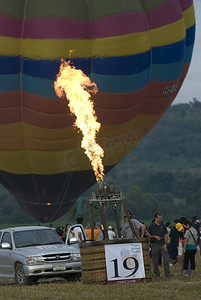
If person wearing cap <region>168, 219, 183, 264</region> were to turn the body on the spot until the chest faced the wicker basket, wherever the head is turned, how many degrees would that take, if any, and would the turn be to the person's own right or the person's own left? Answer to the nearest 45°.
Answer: approximately 135° to the person's own right

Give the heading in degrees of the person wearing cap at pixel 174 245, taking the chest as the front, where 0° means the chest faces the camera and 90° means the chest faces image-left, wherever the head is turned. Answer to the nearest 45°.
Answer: approximately 315°

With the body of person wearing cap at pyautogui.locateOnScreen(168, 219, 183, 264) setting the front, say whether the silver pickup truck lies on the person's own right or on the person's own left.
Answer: on the person's own right

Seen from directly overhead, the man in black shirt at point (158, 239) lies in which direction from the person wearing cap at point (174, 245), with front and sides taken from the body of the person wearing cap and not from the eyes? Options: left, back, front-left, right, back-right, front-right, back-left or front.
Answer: front-right

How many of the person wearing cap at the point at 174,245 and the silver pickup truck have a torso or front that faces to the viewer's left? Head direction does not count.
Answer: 0

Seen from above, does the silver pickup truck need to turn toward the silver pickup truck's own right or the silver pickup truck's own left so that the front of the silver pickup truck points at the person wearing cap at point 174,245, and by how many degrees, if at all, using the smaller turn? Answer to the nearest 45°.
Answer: approximately 90° to the silver pickup truck's own left
